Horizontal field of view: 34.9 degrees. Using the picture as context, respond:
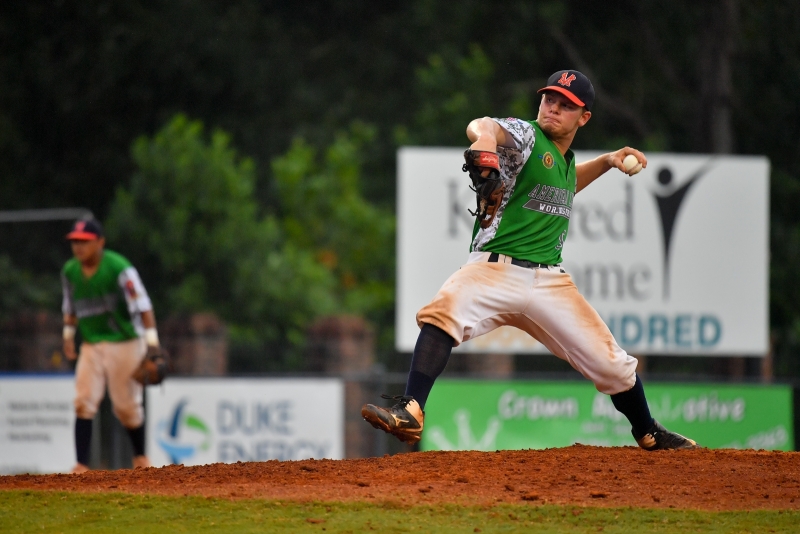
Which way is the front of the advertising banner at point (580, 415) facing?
toward the camera

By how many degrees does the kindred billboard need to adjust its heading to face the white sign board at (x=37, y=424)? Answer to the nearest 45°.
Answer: approximately 90° to its right

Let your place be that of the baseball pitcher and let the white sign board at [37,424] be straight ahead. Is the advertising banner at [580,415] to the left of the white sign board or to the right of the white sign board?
right

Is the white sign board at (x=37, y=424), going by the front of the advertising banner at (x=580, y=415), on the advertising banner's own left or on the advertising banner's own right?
on the advertising banner's own right

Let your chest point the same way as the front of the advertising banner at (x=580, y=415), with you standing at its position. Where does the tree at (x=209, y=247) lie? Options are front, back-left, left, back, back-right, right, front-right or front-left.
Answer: back-right

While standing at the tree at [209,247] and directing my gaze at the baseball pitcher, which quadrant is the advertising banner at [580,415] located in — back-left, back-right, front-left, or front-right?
front-left

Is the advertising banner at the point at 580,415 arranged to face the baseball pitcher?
yes

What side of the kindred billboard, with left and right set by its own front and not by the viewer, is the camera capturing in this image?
front

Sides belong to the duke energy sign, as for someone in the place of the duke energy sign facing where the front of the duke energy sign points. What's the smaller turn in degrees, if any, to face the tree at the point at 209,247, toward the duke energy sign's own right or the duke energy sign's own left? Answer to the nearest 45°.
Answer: approximately 180°

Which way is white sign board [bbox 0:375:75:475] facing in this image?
toward the camera

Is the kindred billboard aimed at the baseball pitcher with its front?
yes
